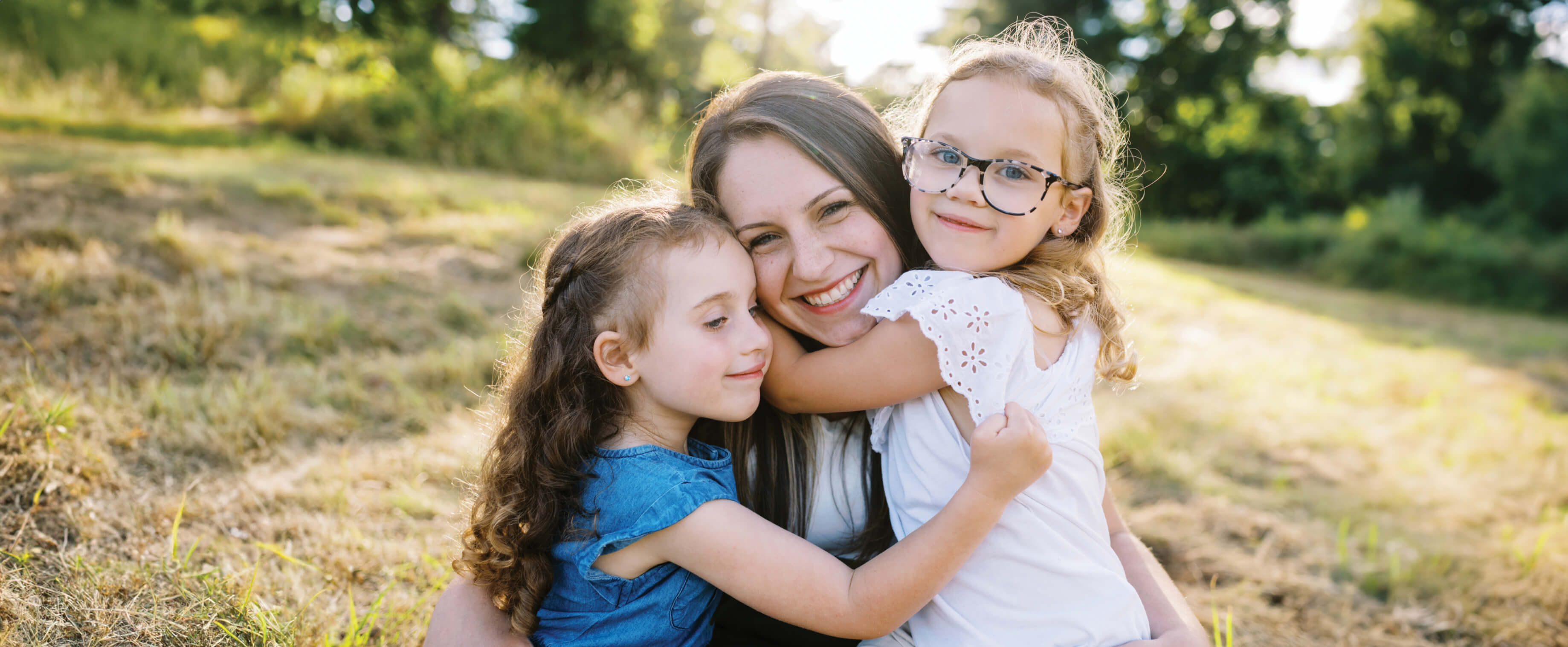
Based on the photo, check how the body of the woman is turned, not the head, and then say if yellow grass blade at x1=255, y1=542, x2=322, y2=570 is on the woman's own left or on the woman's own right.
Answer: on the woman's own right

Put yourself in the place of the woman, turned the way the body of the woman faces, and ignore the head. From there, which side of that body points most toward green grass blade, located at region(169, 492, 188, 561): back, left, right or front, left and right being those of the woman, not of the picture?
right

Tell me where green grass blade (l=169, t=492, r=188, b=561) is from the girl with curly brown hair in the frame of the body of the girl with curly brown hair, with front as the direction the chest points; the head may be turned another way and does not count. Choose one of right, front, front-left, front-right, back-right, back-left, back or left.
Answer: back

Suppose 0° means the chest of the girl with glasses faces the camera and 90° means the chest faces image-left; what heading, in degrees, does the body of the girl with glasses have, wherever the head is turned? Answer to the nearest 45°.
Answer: approximately 90°

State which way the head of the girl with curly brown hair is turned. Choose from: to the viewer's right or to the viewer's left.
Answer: to the viewer's right

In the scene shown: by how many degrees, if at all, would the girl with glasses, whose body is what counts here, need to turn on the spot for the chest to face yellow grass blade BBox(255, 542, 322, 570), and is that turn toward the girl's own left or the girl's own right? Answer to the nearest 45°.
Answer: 0° — they already face it

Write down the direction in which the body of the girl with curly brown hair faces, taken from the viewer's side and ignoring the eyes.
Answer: to the viewer's right

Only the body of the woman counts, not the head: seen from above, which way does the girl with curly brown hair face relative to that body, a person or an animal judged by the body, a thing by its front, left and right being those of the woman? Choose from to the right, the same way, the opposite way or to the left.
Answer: to the left

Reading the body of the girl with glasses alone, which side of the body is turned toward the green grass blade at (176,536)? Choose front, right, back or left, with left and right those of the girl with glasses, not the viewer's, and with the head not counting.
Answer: front
